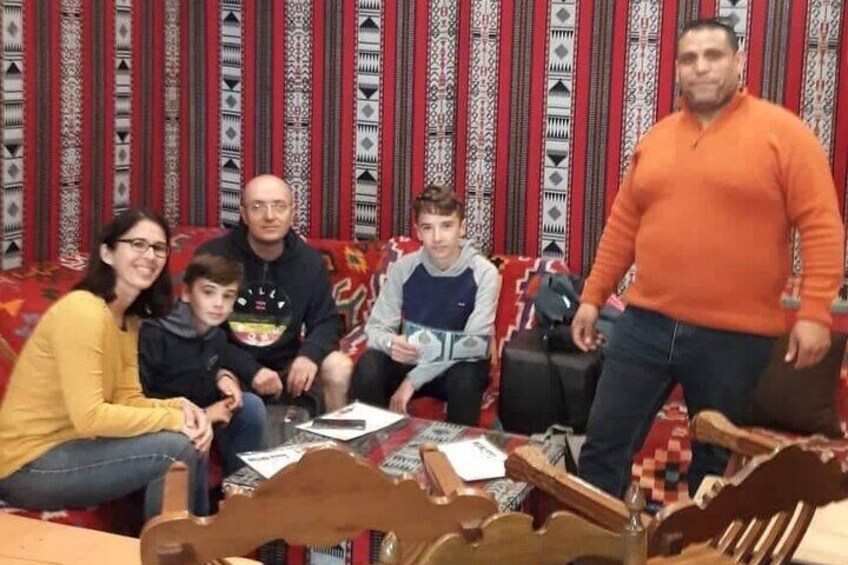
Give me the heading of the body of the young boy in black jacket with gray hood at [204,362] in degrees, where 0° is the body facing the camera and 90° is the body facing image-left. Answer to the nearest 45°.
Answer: approximately 315°

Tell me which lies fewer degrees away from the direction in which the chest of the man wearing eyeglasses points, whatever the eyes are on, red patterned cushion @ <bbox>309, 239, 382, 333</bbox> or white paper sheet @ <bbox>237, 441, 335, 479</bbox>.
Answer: the white paper sheet

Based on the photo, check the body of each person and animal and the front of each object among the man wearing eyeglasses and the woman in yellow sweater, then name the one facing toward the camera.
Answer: the man wearing eyeglasses

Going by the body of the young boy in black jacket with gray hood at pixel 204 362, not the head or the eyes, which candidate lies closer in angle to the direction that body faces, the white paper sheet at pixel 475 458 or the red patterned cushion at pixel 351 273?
the white paper sheet

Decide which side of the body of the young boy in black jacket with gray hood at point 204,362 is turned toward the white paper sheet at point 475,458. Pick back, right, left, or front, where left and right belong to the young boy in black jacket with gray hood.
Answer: front

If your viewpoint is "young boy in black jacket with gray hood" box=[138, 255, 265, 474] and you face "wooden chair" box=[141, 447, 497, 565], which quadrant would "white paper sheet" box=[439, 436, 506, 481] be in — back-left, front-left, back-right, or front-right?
front-left

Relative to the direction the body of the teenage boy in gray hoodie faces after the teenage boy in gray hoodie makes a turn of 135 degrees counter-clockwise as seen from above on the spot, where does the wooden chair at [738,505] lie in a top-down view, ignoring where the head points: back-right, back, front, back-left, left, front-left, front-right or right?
back-right

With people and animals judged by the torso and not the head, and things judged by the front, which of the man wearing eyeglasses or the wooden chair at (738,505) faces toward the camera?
the man wearing eyeglasses

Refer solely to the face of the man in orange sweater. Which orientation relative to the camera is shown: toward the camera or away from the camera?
toward the camera

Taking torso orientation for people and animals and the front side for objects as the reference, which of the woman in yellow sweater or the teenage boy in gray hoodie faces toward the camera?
the teenage boy in gray hoodie

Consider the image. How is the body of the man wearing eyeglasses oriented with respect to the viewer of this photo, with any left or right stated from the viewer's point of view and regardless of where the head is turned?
facing the viewer
